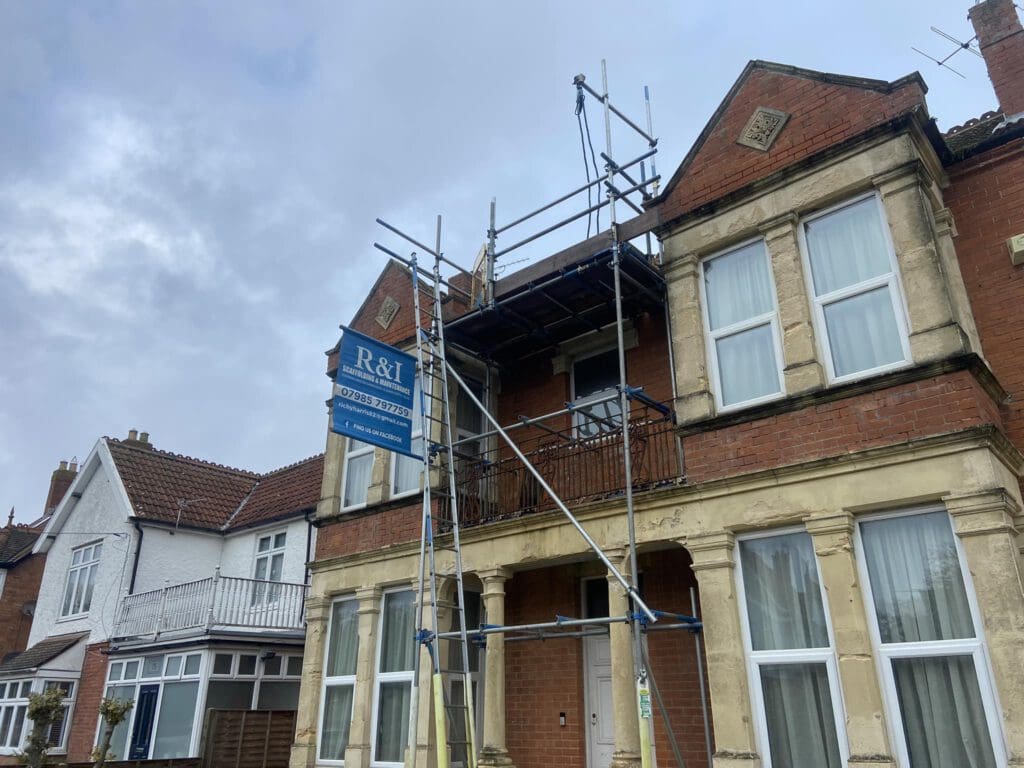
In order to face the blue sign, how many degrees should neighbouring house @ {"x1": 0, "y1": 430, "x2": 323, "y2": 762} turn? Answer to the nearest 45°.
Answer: approximately 45° to its left

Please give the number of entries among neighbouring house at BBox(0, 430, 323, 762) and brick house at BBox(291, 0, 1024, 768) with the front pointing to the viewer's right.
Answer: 0

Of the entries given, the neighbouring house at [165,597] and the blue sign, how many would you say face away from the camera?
0

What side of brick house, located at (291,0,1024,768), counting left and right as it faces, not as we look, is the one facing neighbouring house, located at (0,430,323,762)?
right

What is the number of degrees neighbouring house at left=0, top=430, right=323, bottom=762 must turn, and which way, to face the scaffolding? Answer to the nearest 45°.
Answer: approximately 45° to its left

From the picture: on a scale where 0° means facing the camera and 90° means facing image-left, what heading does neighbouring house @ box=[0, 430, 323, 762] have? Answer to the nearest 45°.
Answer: approximately 45°

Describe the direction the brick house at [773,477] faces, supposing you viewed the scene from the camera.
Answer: facing the viewer and to the left of the viewer

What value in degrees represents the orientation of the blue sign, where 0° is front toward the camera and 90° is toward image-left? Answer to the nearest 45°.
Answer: approximately 315°
